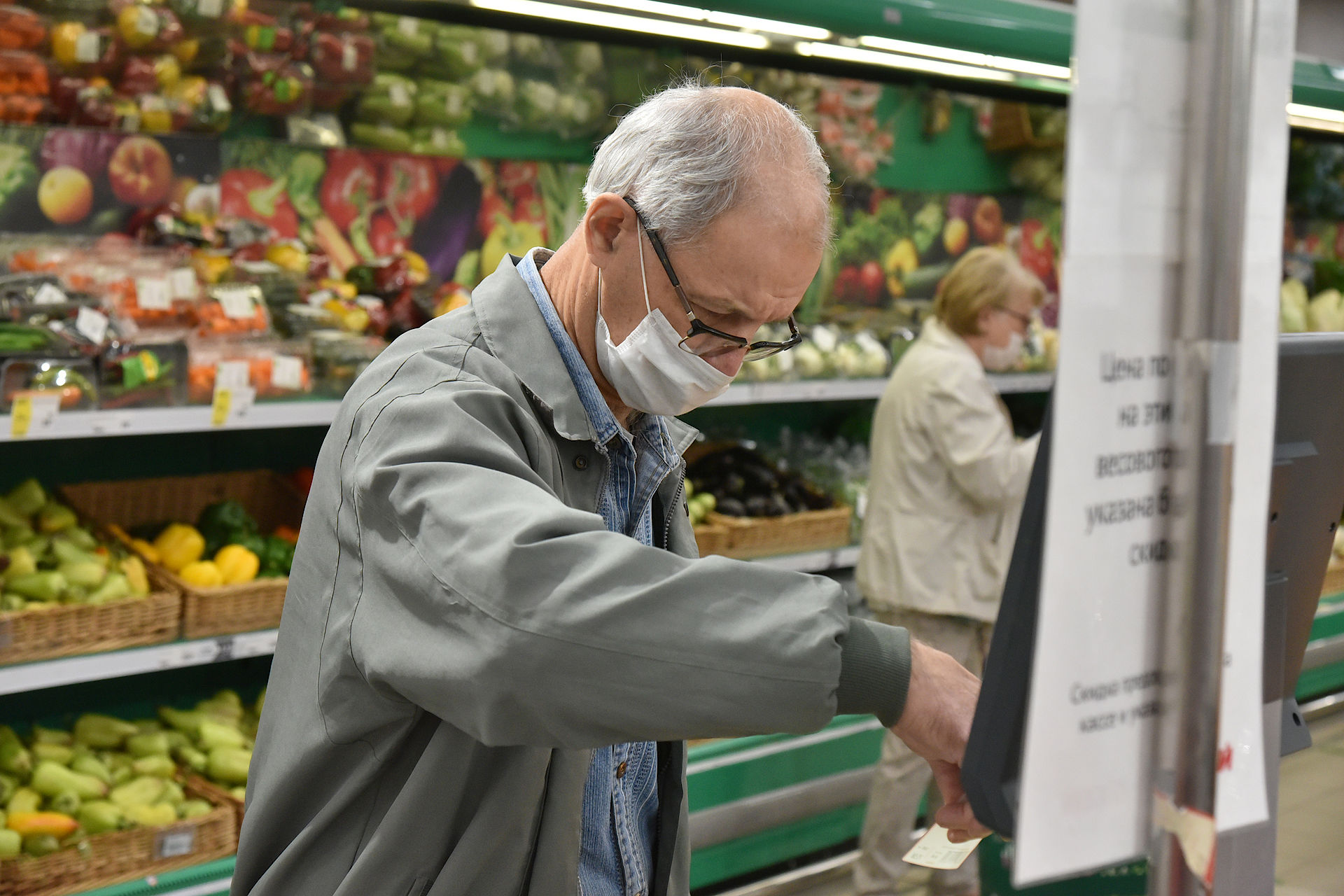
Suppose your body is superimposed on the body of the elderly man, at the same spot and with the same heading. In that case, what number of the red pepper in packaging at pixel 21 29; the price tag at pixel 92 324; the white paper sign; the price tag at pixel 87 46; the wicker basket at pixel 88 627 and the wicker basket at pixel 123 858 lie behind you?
5

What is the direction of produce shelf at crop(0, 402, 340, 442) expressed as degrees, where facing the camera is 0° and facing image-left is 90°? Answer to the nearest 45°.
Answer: approximately 0°

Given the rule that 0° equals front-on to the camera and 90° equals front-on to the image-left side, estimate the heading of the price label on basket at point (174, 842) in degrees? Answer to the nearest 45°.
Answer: approximately 0°

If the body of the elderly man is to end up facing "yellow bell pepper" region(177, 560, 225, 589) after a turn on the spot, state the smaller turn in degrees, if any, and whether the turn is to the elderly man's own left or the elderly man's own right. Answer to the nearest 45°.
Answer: approximately 180°
